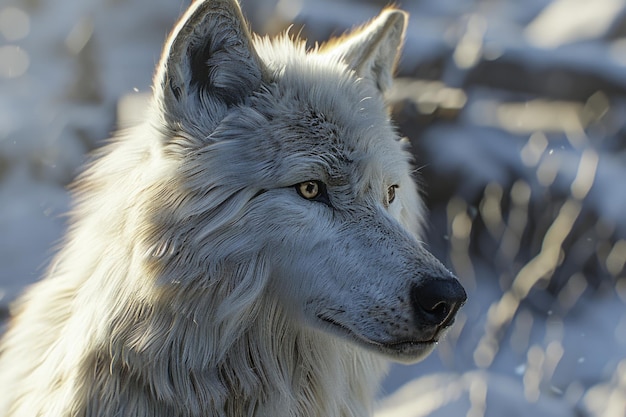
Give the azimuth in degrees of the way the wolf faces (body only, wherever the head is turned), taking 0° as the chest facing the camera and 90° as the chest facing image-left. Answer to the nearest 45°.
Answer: approximately 315°
